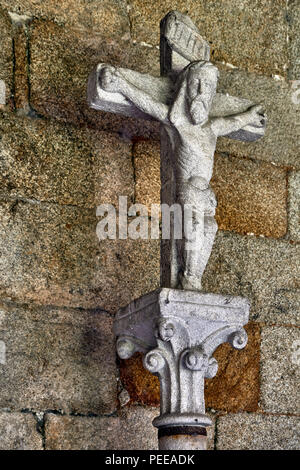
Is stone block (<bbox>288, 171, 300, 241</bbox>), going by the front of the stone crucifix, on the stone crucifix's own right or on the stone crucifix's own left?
on the stone crucifix's own left

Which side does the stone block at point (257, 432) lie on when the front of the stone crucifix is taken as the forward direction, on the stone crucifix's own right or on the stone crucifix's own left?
on the stone crucifix's own left

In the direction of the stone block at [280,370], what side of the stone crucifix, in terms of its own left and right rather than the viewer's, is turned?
left

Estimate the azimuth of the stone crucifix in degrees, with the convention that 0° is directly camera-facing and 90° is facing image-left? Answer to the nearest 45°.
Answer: approximately 315°
